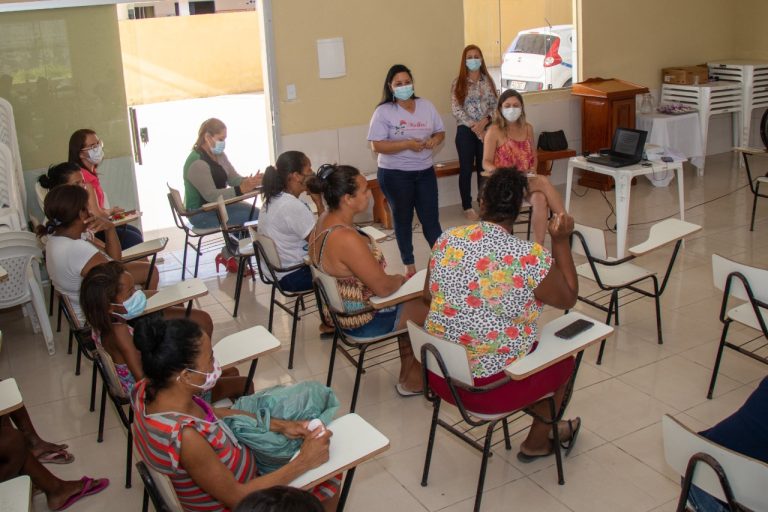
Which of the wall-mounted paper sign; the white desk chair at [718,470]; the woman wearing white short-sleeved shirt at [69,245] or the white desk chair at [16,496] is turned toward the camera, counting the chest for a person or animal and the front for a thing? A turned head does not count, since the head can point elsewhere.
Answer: the wall-mounted paper sign

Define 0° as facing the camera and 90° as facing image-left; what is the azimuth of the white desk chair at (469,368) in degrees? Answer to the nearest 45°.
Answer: approximately 225°

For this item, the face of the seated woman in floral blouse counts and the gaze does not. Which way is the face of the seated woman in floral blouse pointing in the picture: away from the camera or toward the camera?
away from the camera

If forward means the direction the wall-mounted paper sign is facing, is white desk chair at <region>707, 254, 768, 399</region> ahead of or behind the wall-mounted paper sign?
ahead

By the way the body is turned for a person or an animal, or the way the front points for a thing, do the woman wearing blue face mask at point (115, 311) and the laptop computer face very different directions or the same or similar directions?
very different directions

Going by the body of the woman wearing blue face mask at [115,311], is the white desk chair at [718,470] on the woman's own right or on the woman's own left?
on the woman's own right

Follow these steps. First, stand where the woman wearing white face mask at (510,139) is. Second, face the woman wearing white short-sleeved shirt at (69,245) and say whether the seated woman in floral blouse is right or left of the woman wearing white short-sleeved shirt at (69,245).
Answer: left

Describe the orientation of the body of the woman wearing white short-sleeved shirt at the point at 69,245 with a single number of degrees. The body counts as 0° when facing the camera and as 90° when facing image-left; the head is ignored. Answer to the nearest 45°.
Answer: approximately 225°

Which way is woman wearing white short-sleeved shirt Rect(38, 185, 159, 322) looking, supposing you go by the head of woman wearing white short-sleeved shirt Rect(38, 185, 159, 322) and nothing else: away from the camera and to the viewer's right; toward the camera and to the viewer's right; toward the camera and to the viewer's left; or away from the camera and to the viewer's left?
away from the camera and to the viewer's right

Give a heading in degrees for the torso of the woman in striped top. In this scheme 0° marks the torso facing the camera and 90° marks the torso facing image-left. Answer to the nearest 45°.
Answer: approximately 270°

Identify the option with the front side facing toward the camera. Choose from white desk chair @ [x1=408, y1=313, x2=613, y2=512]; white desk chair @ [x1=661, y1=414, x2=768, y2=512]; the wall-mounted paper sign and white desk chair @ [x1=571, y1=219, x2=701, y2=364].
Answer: the wall-mounted paper sign

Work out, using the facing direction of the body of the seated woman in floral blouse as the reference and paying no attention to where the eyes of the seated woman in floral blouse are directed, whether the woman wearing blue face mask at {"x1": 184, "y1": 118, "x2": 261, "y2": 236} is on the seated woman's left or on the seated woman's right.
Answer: on the seated woman's left

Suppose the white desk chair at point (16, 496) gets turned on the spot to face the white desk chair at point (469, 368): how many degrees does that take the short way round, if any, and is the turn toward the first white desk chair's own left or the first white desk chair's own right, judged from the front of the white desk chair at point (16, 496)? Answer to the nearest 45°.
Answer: approximately 45° to the first white desk chair's own right
